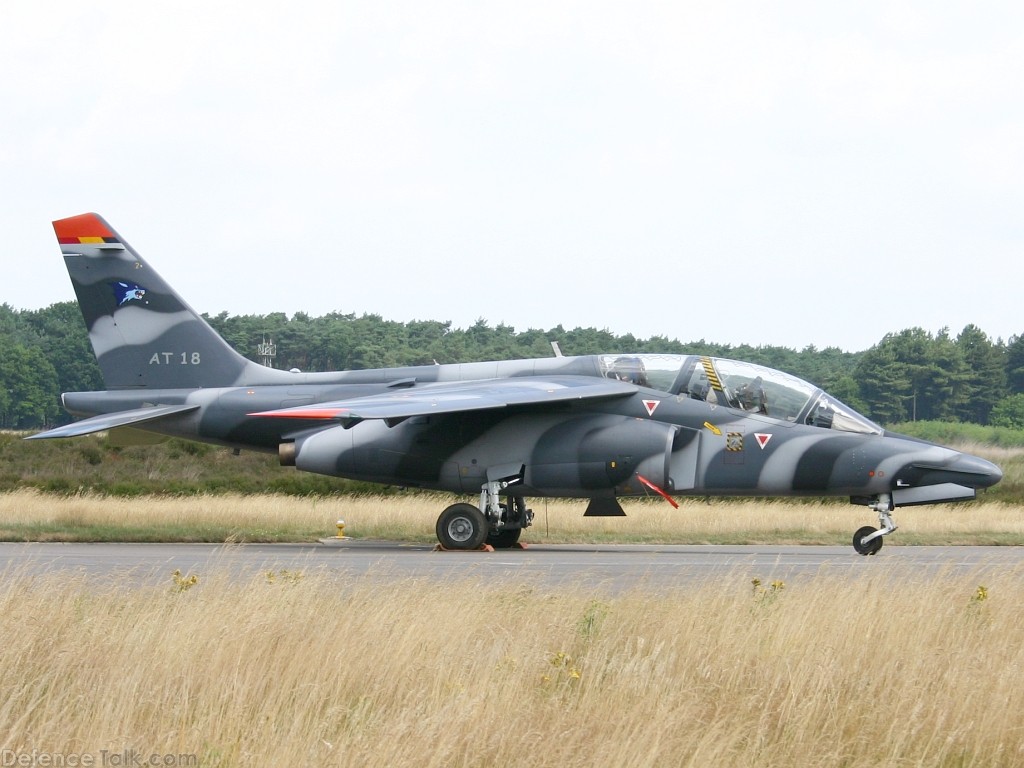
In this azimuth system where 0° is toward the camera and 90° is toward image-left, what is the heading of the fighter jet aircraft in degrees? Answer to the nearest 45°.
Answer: approximately 270°
